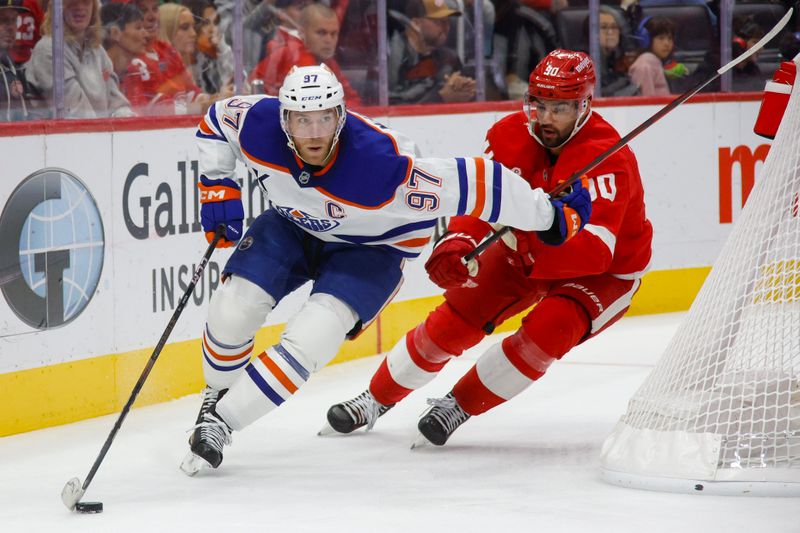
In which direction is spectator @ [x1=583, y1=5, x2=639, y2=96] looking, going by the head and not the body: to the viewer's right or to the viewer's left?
to the viewer's left

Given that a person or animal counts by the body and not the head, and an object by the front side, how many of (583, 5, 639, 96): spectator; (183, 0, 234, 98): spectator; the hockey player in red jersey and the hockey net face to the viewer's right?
1

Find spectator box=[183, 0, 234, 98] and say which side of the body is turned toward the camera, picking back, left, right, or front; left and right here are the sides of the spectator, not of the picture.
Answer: front

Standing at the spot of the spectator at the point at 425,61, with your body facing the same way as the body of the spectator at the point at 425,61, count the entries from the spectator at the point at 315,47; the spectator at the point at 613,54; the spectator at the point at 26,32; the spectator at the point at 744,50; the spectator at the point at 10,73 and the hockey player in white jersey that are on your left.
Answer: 2

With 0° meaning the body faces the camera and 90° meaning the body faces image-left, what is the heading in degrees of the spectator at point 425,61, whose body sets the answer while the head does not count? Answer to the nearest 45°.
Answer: approximately 315°

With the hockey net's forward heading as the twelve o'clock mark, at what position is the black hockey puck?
The black hockey puck is roughly at 5 o'clock from the hockey net.

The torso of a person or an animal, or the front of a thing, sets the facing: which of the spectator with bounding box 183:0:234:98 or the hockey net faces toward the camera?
the spectator

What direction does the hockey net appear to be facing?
to the viewer's right

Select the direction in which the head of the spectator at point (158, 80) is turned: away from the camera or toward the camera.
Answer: toward the camera

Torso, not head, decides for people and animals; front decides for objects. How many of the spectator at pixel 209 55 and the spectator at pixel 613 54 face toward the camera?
2

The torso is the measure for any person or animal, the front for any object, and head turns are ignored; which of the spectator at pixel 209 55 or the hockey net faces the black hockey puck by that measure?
the spectator

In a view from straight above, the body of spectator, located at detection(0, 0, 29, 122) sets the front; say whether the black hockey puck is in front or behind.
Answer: in front

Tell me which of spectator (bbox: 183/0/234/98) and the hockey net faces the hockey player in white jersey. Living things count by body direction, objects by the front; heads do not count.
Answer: the spectator

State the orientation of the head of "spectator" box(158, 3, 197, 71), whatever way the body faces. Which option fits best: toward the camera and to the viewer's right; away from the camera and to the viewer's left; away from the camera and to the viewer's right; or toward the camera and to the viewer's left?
toward the camera and to the viewer's right

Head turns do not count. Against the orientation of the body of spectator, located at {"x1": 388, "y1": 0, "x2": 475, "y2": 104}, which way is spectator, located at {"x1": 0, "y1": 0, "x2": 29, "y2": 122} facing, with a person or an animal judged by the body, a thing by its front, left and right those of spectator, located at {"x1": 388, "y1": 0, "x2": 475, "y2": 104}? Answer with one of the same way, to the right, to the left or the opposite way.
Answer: the same way

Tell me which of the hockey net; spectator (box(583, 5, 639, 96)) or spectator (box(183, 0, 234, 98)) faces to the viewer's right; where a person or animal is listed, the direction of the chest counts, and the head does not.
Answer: the hockey net

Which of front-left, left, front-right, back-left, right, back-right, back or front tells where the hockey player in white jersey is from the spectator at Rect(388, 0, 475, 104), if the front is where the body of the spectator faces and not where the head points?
front-right

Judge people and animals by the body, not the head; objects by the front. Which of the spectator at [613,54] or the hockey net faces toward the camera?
the spectator

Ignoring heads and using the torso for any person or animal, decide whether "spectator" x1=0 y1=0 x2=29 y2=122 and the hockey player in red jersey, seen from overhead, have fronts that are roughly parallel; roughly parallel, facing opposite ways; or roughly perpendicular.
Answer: roughly perpendicular
